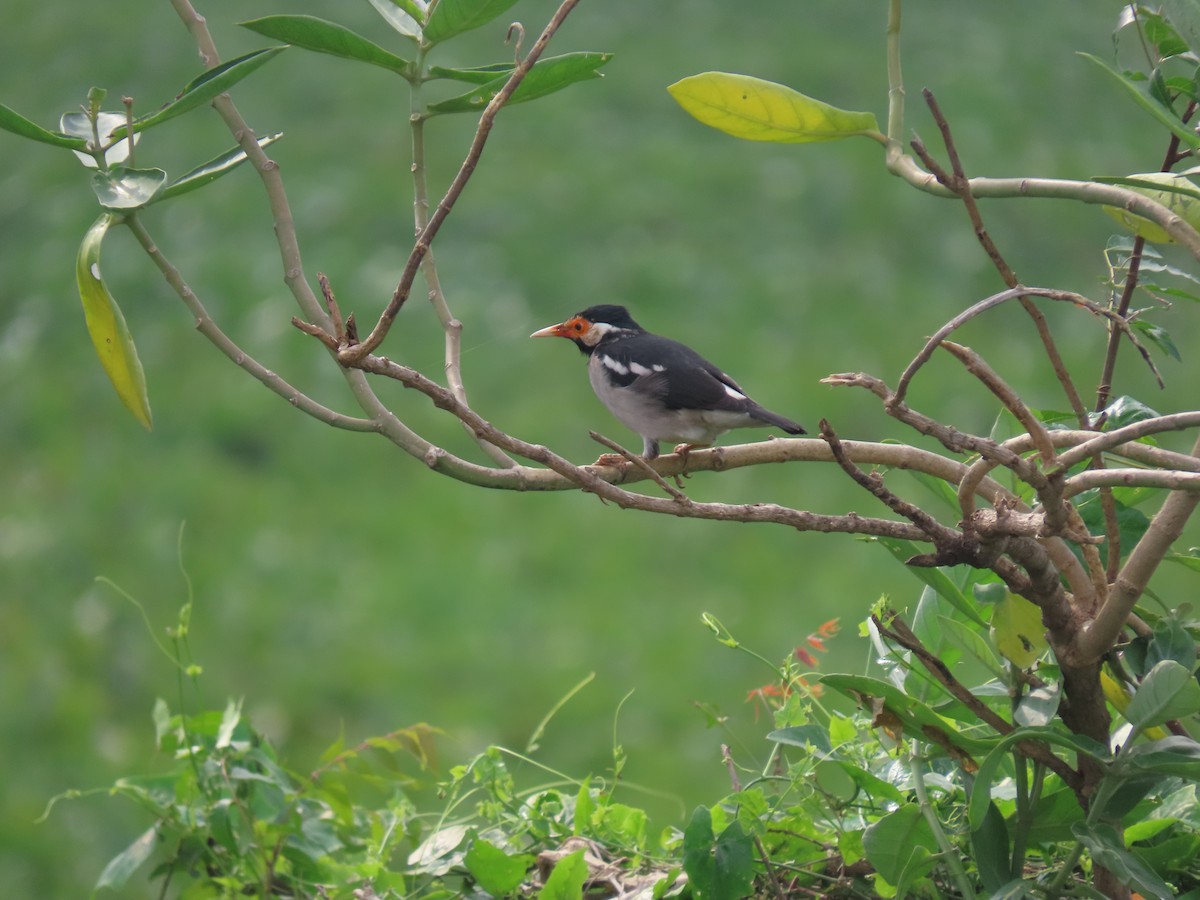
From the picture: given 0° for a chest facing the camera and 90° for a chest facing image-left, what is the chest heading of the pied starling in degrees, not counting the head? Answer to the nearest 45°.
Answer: approximately 90°

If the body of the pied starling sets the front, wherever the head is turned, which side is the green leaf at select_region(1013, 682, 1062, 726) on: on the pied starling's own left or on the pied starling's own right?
on the pied starling's own left

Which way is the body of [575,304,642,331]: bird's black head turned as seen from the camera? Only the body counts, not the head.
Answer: to the viewer's left

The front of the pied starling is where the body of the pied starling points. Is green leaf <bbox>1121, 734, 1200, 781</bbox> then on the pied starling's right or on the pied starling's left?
on the pied starling's left

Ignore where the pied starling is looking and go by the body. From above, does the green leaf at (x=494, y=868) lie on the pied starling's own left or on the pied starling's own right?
on the pied starling's own left

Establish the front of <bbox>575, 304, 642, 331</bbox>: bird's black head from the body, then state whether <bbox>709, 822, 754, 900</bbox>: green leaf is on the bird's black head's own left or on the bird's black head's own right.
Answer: on the bird's black head's own left
